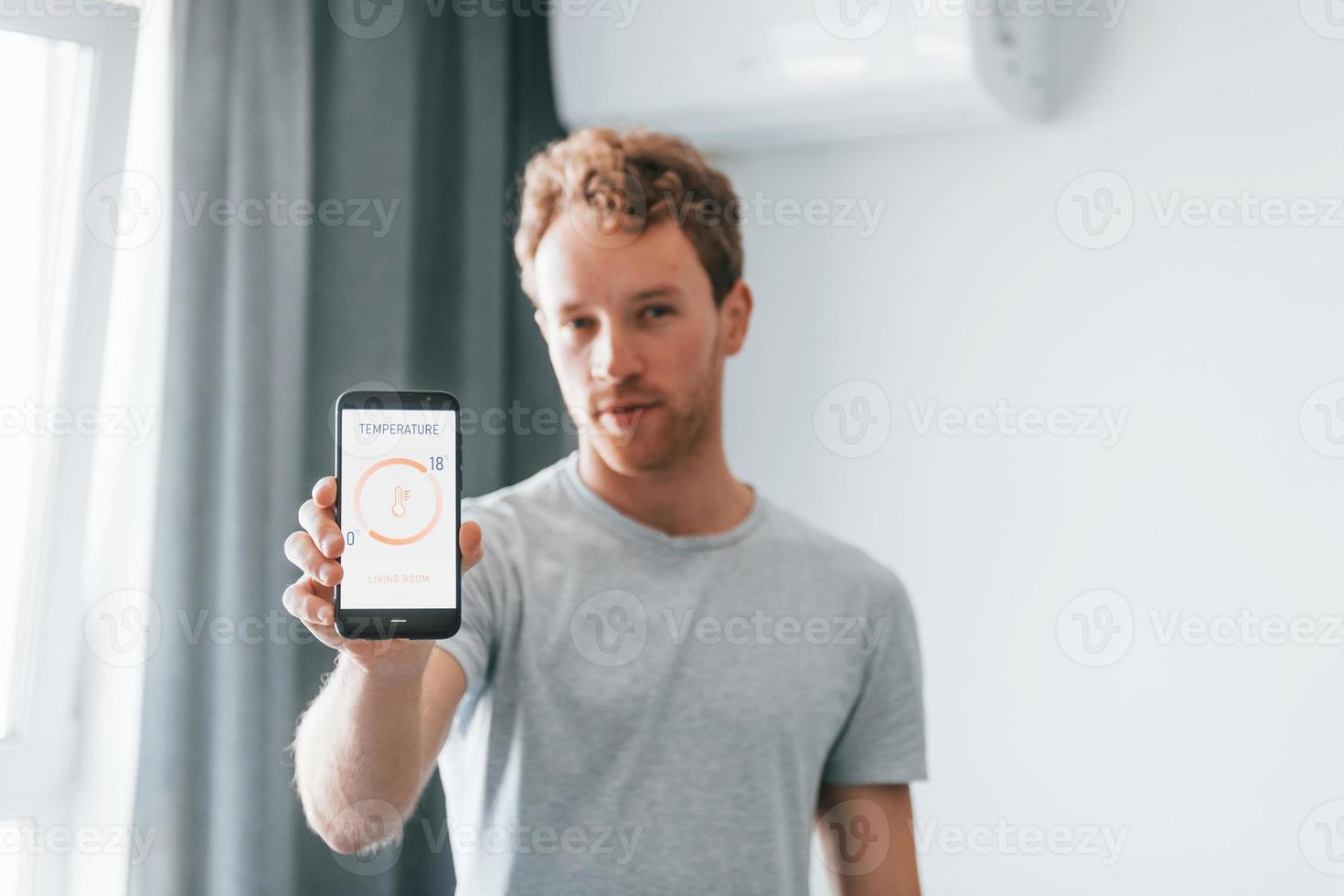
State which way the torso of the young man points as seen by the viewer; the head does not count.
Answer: toward the camera

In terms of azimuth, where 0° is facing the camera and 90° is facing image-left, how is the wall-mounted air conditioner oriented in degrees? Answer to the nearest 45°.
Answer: approximately 45°

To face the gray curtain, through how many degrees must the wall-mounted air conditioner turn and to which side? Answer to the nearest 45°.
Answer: approximately 45° to its right

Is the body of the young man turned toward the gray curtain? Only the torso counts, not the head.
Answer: no

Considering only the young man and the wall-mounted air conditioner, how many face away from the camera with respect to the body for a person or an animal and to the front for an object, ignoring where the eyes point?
0
